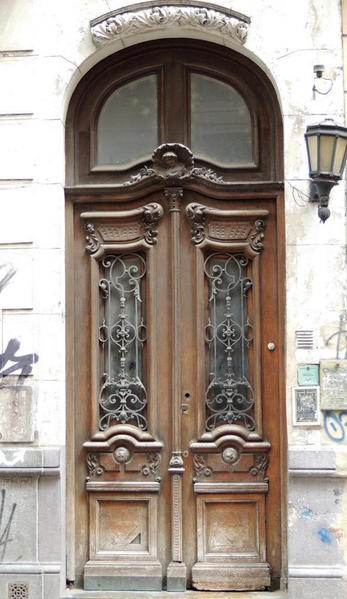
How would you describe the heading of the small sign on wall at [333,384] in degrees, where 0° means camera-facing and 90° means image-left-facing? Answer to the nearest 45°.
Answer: approximately 0°

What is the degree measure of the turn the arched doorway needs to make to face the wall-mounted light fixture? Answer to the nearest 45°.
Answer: approximately 45° to its left

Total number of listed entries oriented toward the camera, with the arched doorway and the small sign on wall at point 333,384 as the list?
2

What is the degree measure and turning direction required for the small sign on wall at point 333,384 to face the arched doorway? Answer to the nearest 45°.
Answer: approximately 90° to its right

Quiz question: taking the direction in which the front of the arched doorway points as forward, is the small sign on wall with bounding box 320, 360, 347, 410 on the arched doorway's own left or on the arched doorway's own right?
on the arched doorway's own left

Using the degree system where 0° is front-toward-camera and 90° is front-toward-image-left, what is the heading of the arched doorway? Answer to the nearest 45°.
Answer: approximately 0°
